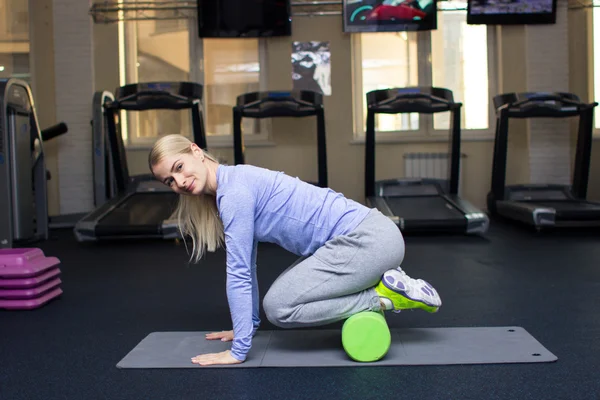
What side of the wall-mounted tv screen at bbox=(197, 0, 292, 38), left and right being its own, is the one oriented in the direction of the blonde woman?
front

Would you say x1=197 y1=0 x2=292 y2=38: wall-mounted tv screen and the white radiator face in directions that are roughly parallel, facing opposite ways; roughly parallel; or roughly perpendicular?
roughly parallel

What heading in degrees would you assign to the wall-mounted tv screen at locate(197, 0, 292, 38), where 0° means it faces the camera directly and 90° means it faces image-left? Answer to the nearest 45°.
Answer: approximately 0°

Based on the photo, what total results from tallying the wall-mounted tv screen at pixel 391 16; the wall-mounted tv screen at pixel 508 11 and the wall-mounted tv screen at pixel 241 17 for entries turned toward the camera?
3

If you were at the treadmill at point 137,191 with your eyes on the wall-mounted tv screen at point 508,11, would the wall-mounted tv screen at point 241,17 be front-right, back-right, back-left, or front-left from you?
front-left

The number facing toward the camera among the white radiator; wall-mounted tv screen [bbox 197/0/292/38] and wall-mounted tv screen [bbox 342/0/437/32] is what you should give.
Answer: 3

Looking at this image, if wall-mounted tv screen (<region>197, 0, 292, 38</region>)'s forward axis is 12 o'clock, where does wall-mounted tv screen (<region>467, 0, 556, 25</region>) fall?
wall-mounted tv screen (<region>467, 0, 556, 25</region>) is roughly at 9 o'clock from wall-mounted tv screen (<region>197, 0, 292, 38</region>).

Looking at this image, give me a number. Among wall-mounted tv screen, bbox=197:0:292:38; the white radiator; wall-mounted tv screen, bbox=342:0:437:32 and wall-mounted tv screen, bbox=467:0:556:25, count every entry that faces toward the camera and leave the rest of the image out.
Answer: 4

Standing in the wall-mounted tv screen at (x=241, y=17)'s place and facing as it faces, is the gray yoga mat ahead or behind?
ahead

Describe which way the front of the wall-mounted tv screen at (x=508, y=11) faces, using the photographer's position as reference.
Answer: facing the viewer

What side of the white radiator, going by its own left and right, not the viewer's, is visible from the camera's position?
front

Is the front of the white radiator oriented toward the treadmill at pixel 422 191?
yes

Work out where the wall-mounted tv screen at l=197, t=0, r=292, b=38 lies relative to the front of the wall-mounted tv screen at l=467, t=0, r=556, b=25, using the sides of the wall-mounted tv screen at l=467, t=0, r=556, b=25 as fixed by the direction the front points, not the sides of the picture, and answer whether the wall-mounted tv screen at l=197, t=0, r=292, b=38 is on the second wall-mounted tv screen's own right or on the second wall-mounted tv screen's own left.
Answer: on the second wall-mounted tv screen's own right

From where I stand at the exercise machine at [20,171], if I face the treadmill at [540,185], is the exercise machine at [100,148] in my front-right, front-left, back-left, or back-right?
front-left

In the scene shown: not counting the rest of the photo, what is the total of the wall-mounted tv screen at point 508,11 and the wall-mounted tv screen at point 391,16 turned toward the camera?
2

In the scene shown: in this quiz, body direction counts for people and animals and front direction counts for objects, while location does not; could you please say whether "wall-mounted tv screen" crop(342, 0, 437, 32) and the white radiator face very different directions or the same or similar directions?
same or similar directions
